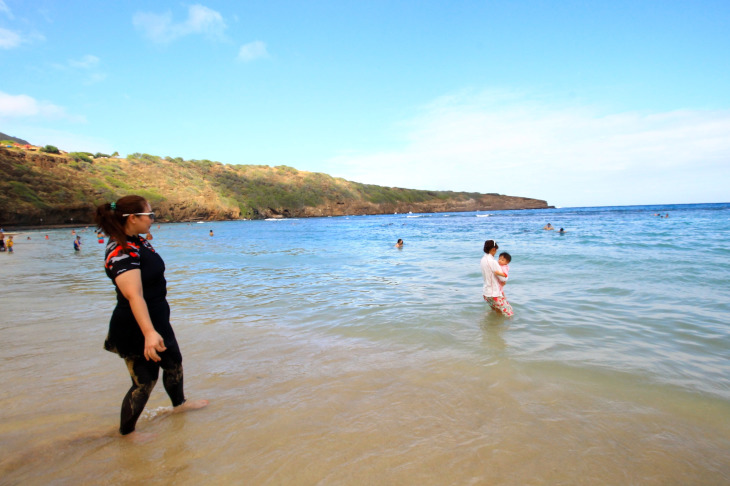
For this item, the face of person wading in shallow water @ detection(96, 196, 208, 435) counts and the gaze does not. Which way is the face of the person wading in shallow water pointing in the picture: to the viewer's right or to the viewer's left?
to the viewer's right

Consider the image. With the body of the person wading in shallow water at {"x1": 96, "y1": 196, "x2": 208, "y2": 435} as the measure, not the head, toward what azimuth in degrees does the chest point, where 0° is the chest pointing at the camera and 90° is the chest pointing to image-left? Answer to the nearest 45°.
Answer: approximately 270°

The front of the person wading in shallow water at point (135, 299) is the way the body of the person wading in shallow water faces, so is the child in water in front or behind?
in front

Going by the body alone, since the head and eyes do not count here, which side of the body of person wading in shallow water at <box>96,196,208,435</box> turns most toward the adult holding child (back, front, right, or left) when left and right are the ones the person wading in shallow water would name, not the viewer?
front
